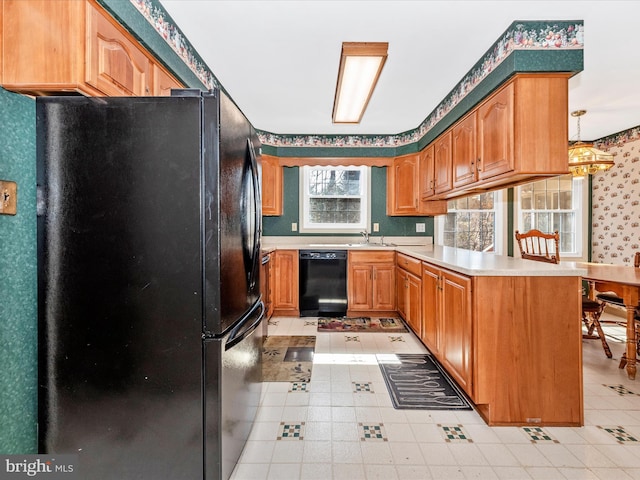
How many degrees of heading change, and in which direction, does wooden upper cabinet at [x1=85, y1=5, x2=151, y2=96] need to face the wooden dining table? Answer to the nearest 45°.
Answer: approximately 45° to its left

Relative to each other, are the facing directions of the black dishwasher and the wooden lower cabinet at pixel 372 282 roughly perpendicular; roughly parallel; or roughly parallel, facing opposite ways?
roughly parallel

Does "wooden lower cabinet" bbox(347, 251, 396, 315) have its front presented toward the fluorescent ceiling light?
yes

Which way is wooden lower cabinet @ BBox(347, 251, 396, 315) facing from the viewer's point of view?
toward the camera

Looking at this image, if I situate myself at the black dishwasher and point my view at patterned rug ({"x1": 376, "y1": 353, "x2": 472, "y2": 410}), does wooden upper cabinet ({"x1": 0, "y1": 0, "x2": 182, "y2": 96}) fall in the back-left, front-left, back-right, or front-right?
front-right

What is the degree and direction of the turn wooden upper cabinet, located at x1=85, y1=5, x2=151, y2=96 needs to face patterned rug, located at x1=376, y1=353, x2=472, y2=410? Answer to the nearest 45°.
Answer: approximately 45° to its left

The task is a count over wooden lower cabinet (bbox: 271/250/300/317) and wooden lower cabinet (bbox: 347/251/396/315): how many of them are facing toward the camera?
2

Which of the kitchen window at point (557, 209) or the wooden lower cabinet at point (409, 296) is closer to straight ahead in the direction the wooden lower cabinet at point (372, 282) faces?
the wooden lower cabinet

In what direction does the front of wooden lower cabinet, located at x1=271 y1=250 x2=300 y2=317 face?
toward the camera

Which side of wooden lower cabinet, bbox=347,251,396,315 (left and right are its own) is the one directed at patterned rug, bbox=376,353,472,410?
front

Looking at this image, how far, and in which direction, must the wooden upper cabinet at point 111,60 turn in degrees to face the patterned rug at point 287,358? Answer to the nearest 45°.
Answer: approximately 90° to its left

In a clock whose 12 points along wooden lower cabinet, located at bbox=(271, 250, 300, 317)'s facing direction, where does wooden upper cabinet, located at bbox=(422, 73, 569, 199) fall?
The wooden upper cabinet is roughly at 11 o'clock from the wooden lower cabinet.
